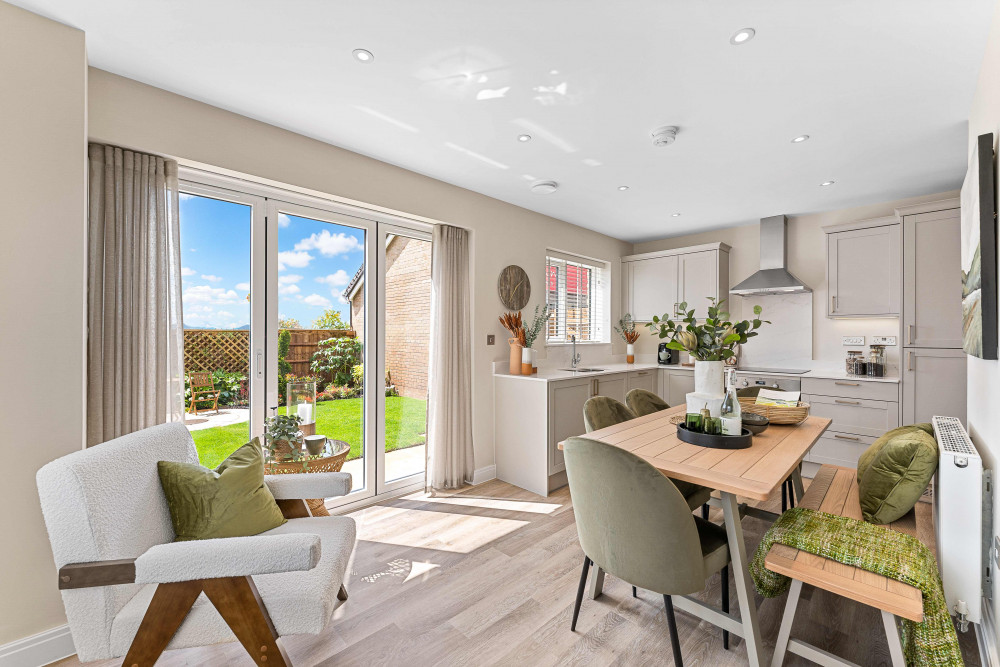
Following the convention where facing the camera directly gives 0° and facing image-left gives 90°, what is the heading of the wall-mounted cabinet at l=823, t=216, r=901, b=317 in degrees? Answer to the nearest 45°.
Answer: approximately 0°

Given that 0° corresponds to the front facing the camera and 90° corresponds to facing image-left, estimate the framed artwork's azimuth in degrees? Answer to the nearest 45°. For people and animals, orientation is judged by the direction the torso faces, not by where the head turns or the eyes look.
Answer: approximately 90°

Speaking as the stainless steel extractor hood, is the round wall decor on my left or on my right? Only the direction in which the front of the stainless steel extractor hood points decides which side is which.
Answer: on my right

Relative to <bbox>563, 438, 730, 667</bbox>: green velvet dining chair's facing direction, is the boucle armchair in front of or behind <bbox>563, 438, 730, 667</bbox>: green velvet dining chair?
behind

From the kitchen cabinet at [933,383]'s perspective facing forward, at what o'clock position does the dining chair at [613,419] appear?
The dining chair is roughly at 1 o'clock from the kitchen cabinet.

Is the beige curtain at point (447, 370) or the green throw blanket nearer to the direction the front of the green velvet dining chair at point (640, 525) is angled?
the green throw blanket

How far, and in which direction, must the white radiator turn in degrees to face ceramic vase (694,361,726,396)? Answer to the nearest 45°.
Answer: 0° — it already faces it

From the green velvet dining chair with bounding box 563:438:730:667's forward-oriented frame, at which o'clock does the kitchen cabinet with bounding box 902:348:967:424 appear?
The kitchen cabinet is roughly at 12 o'clock from the green velvet dining chair.

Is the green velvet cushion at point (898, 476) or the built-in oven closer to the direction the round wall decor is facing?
the green velvet cushion

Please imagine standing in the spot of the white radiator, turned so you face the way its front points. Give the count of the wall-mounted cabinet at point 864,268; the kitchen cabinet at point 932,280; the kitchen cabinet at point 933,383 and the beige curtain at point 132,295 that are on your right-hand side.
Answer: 3

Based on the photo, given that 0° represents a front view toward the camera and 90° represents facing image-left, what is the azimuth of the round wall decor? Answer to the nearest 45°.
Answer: approximately 315°

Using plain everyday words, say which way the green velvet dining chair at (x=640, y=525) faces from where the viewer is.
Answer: facing away from the viewer and to the right of the viewer
